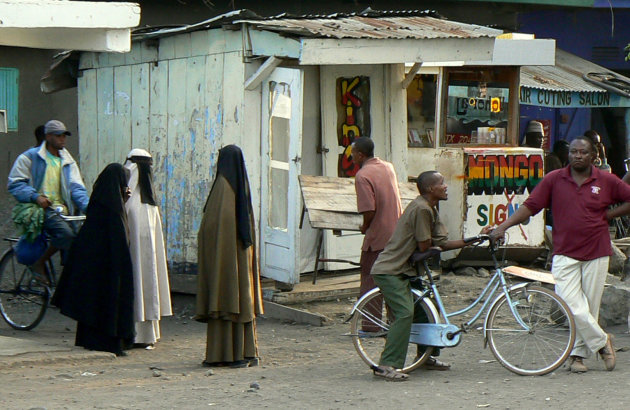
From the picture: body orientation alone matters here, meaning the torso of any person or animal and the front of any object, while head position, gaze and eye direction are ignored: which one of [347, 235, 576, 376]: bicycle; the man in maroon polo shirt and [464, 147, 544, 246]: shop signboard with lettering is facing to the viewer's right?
the bicycle

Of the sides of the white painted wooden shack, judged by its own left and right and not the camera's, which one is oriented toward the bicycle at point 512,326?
front

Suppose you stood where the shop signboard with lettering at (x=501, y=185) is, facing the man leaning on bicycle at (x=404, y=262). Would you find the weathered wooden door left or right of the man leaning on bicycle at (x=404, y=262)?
right

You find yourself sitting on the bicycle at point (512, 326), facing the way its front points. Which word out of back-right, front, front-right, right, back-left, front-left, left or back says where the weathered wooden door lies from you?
back-left

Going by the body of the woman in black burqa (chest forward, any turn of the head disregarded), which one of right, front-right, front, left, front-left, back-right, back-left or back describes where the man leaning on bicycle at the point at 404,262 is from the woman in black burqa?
front-right

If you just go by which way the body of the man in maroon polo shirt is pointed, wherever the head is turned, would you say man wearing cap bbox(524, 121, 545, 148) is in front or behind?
behind

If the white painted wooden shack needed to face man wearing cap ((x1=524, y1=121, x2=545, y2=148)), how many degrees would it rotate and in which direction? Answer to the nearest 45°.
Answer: approximately 90° to its left

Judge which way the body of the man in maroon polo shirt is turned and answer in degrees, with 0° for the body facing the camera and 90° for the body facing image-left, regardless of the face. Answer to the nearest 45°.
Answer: approximately 0°

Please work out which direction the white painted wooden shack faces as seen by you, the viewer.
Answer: facing the viewer and to the right of the viewer

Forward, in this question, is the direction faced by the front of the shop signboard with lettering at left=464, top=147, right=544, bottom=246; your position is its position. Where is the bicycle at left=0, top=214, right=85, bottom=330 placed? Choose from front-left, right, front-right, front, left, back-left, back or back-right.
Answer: front-right

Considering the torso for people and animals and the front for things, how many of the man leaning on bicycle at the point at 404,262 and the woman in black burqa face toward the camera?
0
